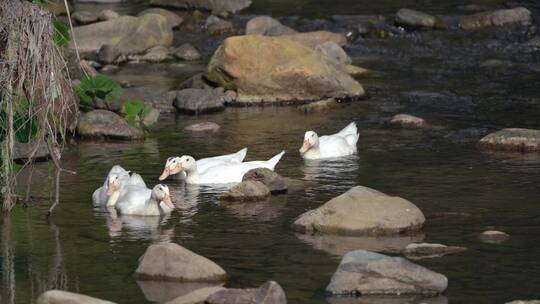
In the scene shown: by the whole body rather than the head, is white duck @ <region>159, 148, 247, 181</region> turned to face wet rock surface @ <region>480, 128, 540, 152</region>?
no

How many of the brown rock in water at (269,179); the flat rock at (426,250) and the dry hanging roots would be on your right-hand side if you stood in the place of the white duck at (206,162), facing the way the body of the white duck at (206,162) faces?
0

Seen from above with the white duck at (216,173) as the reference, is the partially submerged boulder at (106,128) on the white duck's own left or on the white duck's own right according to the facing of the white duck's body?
on the white duck's own right

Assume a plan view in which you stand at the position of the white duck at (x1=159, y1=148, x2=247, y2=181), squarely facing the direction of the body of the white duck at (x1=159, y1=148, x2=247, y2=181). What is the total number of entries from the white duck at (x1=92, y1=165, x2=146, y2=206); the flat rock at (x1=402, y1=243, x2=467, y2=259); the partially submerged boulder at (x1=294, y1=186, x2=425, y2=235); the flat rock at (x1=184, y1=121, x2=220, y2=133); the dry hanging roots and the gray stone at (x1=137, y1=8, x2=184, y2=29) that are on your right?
2

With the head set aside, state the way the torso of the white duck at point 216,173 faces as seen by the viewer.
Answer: to the viewer's left

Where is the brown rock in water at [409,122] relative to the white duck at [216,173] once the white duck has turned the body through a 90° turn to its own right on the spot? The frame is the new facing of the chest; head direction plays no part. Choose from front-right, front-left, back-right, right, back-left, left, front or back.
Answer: front-right

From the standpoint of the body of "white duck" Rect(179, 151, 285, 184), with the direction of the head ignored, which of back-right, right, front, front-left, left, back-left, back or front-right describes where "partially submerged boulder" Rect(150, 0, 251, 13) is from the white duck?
right

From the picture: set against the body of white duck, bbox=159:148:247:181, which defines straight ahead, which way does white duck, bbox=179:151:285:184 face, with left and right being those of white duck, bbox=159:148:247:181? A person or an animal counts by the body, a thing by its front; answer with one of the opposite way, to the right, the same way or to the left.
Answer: the same way

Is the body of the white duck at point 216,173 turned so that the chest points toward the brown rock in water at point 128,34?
no

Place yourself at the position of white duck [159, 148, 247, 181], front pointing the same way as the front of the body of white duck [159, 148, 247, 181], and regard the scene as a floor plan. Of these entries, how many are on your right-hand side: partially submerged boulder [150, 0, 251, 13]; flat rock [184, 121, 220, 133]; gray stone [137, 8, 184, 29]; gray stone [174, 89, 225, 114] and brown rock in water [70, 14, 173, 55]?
5

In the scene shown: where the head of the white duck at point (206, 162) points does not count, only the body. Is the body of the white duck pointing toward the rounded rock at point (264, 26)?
no

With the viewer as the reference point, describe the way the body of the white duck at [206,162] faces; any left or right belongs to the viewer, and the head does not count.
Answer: facing to the left of the viewer

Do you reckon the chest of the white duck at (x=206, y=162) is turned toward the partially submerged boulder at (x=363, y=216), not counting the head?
no

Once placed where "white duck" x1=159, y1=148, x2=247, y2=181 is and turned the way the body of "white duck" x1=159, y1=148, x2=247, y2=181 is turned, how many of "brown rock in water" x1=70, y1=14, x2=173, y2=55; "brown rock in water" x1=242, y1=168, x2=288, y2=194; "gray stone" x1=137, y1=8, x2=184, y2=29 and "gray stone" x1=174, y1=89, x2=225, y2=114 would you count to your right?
3
